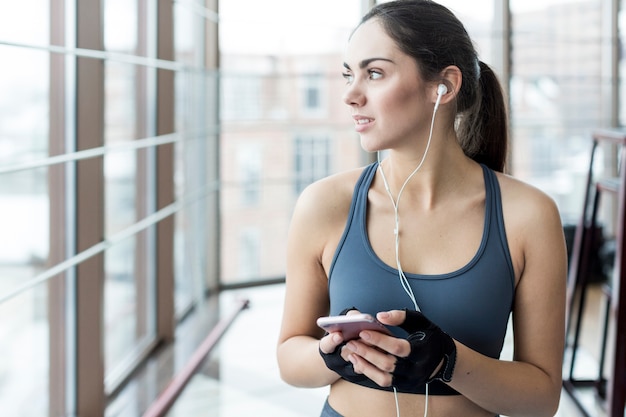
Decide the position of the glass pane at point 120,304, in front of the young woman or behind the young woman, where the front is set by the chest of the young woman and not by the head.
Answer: behind

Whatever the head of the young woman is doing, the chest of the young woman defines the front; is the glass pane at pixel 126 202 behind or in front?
behind

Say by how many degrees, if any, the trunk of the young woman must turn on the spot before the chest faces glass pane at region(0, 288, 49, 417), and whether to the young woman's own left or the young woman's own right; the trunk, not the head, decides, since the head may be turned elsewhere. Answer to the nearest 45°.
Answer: approximately 135° to the young woman's own right

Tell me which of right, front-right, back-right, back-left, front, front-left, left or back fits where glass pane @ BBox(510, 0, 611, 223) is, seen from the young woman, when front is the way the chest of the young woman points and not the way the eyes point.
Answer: back

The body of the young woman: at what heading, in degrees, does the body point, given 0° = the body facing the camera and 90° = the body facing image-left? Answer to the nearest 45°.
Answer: approximately 0°

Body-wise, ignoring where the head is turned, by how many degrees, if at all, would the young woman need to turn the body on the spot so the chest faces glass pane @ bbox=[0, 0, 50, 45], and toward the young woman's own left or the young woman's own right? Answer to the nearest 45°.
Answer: approximately 135° to the young woman's own right
